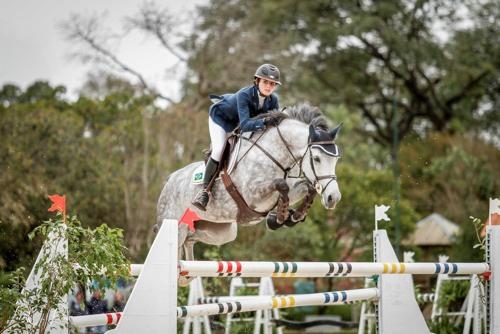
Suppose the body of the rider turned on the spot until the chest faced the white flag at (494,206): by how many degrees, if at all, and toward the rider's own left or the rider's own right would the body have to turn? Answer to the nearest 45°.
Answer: approximately 45° to the rider's own left

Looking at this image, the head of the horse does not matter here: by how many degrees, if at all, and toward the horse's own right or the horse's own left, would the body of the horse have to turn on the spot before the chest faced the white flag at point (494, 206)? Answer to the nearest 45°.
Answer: approximately 45° to the horse's own left

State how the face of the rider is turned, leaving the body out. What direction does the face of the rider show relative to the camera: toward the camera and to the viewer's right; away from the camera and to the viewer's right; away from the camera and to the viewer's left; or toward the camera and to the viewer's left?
toward the camera and to the viewer's right

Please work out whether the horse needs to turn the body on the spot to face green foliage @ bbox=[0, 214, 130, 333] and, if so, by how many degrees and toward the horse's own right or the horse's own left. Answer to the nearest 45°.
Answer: approximately 90° to the horse's own right

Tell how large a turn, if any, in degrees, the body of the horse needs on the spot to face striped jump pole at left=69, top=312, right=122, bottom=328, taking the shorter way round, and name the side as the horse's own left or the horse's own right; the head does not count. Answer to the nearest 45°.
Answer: approximately 90° to the horse's own right

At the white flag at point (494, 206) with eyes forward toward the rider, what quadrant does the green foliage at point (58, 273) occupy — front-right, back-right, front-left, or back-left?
front-left

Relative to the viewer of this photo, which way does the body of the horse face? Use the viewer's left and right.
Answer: facing the viewer and to the right of the viewer

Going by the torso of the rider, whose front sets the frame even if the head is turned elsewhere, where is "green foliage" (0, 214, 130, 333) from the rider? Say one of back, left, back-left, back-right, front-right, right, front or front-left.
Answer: right
